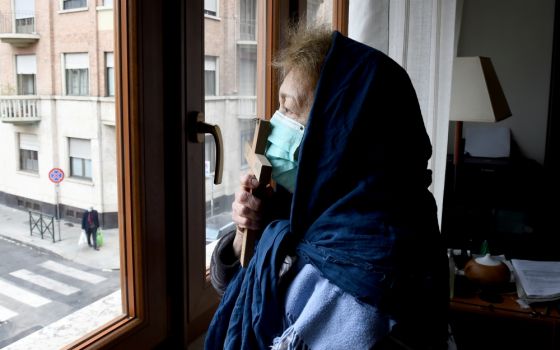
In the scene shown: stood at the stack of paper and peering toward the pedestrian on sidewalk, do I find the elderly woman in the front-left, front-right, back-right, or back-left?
back-left

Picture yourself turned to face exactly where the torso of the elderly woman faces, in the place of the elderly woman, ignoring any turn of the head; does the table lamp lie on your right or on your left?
on your right

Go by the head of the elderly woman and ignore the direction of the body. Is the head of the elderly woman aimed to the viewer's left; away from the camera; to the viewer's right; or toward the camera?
to the viewer's left

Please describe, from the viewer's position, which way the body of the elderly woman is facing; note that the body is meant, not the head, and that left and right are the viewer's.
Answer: facing to the left of the viewer

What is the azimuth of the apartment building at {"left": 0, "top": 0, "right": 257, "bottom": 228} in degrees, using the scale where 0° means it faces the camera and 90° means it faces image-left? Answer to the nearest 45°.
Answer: approximately 45°
